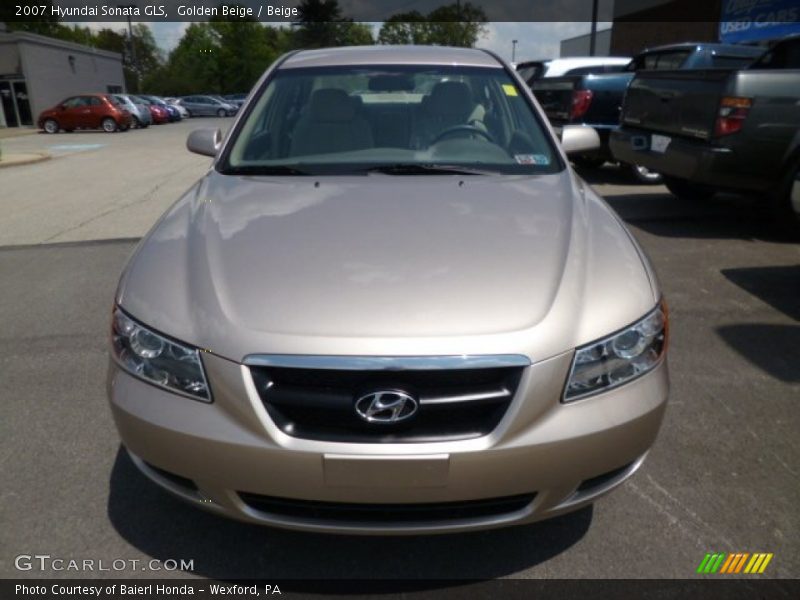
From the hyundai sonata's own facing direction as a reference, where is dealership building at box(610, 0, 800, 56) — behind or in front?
behind

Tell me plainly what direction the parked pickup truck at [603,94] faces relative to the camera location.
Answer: facing away from the viewer and to the right of the viewer

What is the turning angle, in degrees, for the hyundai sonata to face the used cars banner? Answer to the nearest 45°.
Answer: approximately 135° to its left

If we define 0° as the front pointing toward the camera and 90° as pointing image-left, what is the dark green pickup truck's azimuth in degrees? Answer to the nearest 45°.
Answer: approximately 225°

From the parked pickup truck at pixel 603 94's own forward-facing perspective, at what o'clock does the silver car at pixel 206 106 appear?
The silver car is roughly at 9 o'clock from the parked pickup truck.

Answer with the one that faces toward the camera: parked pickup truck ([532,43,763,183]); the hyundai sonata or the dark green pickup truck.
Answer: the hyundai sonata

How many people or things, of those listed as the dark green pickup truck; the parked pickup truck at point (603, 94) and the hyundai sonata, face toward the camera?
1

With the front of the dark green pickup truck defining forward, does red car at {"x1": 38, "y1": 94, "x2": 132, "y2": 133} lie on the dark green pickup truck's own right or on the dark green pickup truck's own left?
on the dark green pickup truck's own left

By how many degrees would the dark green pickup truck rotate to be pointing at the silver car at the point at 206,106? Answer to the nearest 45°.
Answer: approximately 90° to its left

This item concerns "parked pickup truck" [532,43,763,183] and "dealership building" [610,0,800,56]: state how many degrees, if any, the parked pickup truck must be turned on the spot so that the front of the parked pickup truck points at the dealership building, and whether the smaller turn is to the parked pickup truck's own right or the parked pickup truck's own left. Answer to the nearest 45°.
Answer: approximately 45° to the parked pickup truck's own left

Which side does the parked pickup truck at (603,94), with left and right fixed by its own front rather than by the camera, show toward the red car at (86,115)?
left

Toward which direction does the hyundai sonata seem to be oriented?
toward the camera
